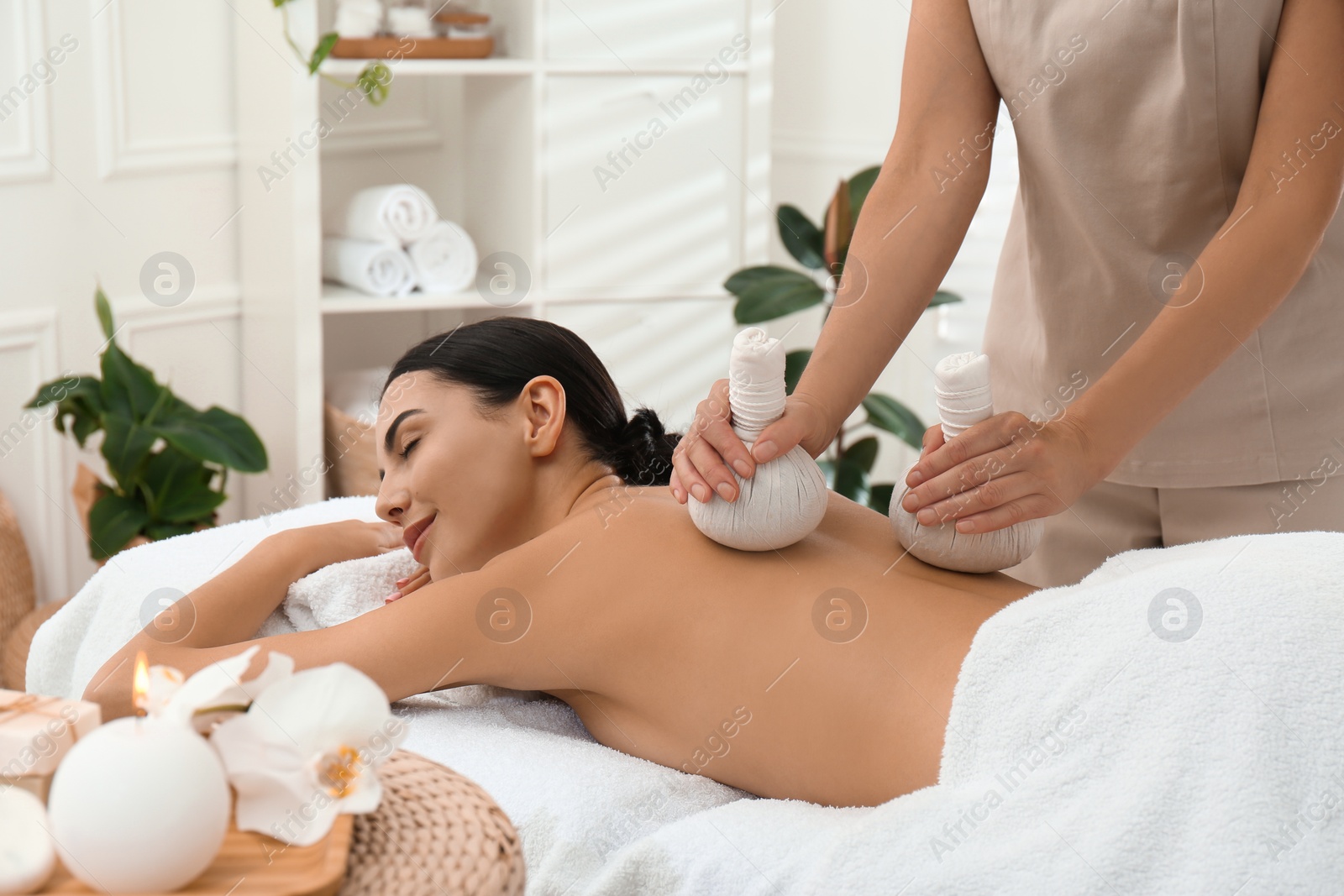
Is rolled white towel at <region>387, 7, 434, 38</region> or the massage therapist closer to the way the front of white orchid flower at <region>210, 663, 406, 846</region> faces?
the massage therapist

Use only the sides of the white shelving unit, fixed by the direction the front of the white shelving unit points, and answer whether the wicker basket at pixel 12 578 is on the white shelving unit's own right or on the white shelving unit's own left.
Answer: on the white shelving unit's own right

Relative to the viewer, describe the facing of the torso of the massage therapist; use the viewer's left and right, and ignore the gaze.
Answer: facing the viewer and to the left of the viewer

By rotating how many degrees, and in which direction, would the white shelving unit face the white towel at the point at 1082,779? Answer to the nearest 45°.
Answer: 0° — it already faces it

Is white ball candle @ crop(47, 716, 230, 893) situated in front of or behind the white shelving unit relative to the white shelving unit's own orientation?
in front

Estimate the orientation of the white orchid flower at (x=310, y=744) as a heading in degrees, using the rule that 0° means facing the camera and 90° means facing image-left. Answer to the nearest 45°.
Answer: approximately 315°

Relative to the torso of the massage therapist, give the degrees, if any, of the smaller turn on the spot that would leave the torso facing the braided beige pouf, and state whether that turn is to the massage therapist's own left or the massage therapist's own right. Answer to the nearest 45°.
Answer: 0° — they already face it

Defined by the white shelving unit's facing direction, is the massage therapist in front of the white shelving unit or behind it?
in front

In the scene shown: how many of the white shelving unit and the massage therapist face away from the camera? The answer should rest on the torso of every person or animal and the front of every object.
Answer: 0

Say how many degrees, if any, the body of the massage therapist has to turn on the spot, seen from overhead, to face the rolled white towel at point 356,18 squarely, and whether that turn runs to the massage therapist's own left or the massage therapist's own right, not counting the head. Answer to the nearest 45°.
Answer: approximately 90° to the massage therapist's own right

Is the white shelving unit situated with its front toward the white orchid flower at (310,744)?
yes

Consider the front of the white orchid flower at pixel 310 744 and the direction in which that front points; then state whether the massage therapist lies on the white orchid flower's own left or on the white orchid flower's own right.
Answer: on the white orchid flower's own left

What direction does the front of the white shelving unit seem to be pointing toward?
toward the camera

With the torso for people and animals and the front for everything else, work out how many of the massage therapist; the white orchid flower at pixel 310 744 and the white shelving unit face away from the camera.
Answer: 0
